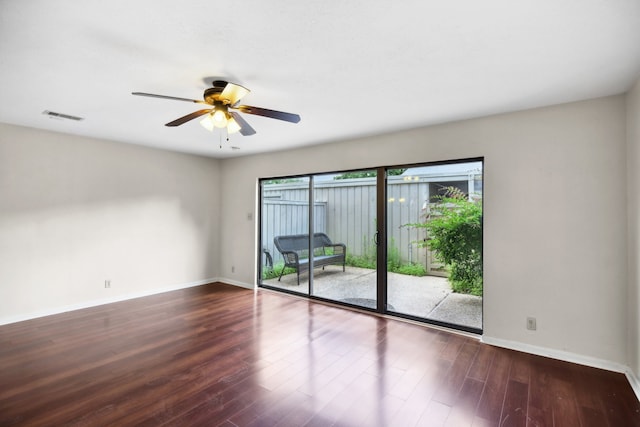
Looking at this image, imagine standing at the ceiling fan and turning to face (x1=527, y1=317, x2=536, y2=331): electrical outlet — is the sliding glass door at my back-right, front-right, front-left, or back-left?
front-left

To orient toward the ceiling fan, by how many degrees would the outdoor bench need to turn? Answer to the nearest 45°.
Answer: approximately 45° to its right

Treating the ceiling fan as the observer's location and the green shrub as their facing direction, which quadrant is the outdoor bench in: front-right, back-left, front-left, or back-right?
front-left

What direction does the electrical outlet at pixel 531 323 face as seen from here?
toward the camera

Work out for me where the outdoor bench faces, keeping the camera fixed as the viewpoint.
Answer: facing the viewer and to the right of the viewer

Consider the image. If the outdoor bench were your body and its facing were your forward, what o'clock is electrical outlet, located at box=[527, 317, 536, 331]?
The electrical outlet is roughly at 12 o'clock from the outdoor bench.

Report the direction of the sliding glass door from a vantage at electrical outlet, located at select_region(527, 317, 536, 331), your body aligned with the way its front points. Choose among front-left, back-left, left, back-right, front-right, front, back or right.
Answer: right

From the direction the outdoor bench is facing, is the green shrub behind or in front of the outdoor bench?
in front

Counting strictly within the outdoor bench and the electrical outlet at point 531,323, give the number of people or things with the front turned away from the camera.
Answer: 0
